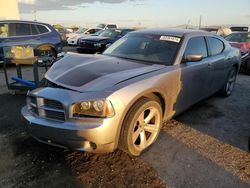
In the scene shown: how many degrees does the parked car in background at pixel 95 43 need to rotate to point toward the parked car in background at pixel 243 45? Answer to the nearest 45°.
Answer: approximately 90° to its left

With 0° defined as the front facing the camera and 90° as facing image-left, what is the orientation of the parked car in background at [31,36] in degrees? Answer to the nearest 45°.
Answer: approximately 90°

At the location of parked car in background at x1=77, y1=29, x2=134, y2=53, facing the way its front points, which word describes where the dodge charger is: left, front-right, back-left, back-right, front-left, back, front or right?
front-left

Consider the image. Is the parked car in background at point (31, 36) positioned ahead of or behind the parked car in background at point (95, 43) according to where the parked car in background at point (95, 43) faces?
ahead

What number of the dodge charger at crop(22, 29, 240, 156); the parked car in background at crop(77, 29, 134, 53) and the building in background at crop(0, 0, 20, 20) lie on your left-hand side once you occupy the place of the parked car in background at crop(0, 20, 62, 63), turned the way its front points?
1

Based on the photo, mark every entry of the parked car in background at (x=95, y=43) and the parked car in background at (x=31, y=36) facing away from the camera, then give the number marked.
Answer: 0

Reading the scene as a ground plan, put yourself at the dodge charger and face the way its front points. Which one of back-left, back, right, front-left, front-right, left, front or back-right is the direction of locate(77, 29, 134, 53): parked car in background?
back-right

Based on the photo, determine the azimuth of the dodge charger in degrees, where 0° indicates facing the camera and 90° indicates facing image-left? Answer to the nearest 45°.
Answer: approximately 45°

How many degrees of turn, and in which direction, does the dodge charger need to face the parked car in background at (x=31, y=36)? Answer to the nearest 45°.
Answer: approximately 90° to its right
